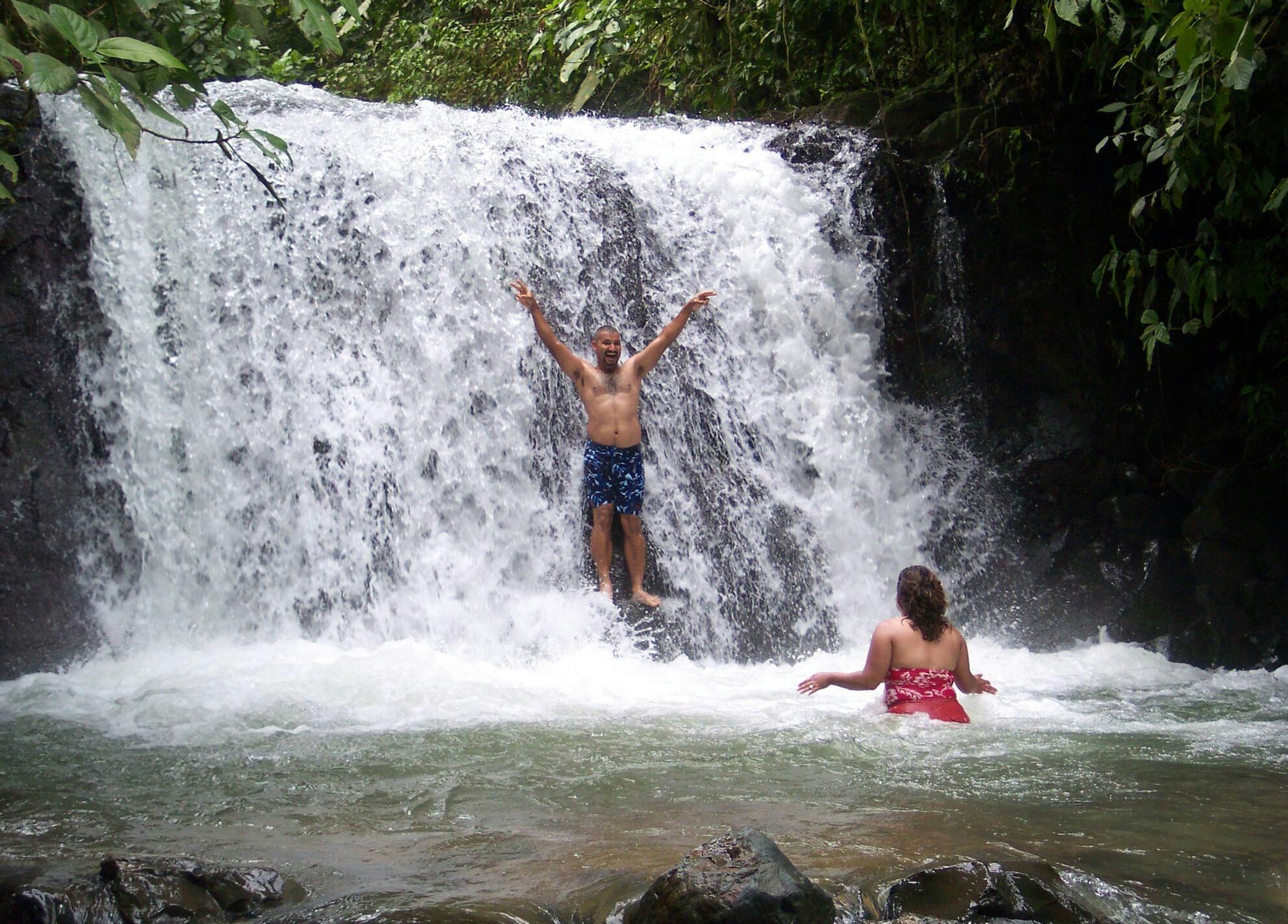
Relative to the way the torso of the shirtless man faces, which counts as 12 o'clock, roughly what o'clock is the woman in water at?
The woman in water is roughly at 11 o'clock from the shirtless man.

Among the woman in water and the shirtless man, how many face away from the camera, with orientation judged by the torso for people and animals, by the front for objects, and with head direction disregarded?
1

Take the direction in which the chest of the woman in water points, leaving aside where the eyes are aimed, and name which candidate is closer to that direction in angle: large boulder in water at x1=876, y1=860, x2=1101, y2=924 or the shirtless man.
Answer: the shirtless man

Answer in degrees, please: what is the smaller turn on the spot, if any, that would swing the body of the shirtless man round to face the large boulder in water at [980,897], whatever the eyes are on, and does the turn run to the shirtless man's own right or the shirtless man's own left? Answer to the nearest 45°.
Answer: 0° — they already face it

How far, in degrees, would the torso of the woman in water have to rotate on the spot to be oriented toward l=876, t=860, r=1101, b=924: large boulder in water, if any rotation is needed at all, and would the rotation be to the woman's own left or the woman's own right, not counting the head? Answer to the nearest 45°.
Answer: approximately 180°

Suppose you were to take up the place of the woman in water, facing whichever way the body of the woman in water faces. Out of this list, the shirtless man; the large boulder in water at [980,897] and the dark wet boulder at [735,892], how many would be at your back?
2

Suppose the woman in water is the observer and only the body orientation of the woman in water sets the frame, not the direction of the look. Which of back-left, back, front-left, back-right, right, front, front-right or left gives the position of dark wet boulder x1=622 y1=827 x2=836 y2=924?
back

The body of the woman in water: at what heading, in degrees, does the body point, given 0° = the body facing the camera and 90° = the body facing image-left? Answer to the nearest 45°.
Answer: approximately 180°

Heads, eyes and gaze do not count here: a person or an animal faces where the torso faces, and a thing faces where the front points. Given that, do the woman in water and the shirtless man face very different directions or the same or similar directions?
very different directions

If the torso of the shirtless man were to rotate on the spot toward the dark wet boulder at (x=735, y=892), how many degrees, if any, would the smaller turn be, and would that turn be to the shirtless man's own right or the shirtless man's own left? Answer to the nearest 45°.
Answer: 0° — they already face it

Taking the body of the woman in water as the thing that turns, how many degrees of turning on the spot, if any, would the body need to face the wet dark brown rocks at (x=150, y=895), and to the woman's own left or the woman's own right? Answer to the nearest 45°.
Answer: approximately 135° to the woman's own left
